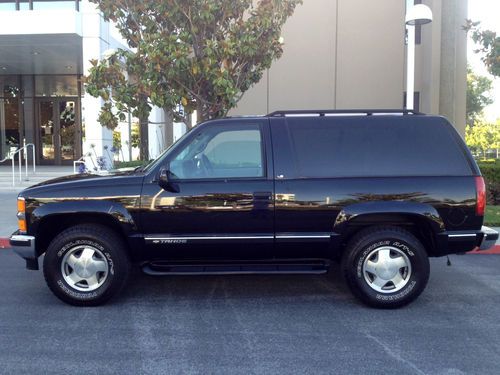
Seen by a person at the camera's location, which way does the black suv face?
facing to the left of the viewer

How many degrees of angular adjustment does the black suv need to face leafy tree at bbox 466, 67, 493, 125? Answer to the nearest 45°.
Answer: approximately 135° to its right

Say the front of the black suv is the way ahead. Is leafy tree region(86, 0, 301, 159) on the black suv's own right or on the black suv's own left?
on the black suv's own right

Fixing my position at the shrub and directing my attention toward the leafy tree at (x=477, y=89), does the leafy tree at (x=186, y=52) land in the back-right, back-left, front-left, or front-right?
back-left

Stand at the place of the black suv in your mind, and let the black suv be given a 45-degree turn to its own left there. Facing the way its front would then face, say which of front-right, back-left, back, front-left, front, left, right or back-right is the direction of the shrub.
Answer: back

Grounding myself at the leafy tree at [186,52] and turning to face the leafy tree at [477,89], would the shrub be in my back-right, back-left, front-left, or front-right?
front-right

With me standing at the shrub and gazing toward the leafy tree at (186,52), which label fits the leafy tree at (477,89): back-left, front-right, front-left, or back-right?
back-right
